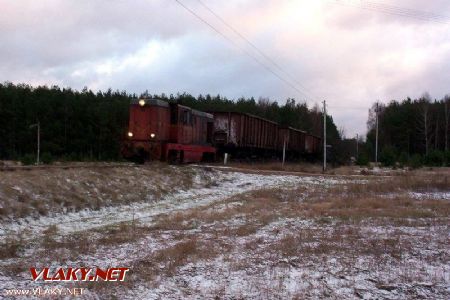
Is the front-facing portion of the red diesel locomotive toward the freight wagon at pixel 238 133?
no

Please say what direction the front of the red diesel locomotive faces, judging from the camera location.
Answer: facing the viewer and to the left of the viewer
